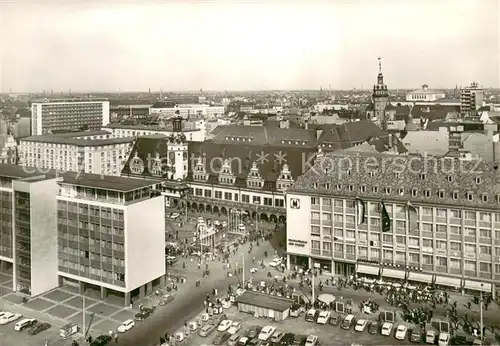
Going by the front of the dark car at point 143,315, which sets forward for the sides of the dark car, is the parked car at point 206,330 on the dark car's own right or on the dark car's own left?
on the dark car's own left

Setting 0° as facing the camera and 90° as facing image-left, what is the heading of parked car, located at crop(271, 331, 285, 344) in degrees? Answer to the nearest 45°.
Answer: approximately 45°

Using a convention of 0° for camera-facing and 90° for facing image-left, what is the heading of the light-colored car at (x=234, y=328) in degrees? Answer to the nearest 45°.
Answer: approximately 45°

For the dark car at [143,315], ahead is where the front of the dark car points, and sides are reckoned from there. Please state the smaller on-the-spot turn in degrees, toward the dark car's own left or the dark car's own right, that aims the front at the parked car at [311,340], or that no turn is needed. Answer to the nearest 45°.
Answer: approximately 90° to the dark car's own left

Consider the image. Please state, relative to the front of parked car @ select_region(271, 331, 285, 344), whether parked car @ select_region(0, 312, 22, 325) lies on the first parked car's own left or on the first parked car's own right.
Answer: on the first parked car's own right

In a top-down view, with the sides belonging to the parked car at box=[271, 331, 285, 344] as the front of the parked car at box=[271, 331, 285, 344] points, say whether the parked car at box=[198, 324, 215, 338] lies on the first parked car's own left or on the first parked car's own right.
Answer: on the first parked car's own right

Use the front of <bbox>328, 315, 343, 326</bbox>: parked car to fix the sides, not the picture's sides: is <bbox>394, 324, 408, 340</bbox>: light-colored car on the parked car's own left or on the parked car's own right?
on the parked car's own left

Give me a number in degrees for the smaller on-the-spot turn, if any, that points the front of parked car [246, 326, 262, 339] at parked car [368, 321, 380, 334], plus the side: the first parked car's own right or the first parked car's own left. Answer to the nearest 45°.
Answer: approximately 135° to the first parked car's own left

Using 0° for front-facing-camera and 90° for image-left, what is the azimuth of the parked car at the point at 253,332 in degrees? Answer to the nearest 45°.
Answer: approximately 45°
